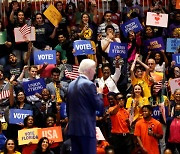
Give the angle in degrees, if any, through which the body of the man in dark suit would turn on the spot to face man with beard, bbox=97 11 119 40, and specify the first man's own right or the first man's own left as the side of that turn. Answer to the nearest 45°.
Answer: approximately 45° to the first man's own left

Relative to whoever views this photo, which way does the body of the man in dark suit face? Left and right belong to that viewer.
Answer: facing away from the viewer and to the right of the viewer
